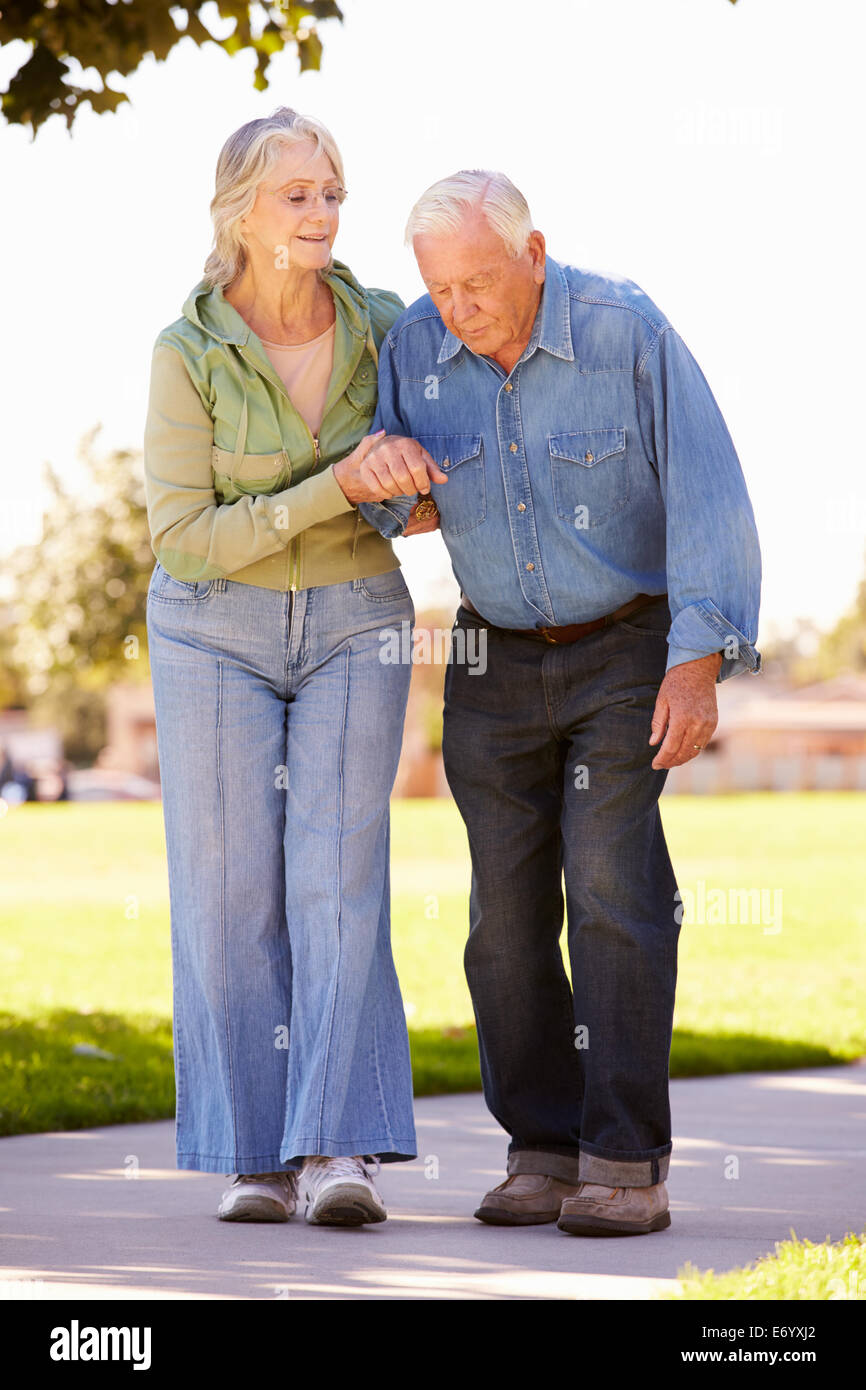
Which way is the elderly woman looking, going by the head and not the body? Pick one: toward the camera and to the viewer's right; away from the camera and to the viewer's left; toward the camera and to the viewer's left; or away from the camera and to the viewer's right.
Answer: toward the camera and to the viewer's right

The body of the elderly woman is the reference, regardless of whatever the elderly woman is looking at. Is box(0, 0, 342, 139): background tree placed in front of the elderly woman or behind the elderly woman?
behind

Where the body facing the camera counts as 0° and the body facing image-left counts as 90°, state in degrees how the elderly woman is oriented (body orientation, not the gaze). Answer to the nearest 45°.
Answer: approximately 0°

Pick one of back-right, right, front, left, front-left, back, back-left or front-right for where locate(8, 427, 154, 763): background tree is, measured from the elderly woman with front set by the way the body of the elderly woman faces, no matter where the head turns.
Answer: back

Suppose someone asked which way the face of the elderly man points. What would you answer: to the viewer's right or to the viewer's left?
to the viewer's left
